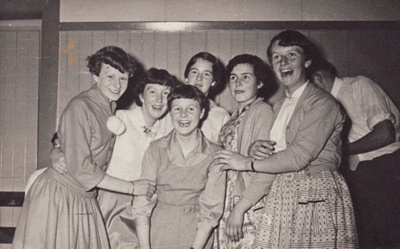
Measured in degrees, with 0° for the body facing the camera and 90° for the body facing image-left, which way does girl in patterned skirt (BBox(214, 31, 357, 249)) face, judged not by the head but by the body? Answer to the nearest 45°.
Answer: approximately 45°
